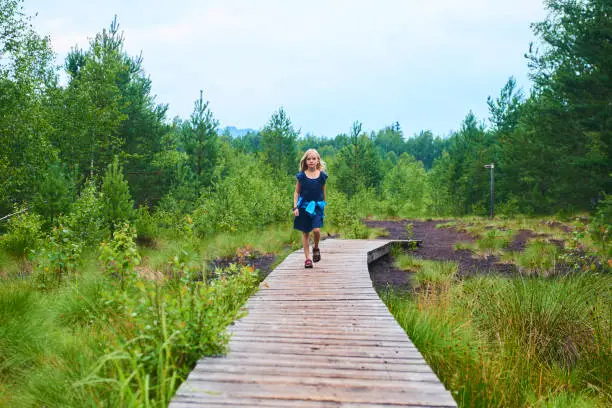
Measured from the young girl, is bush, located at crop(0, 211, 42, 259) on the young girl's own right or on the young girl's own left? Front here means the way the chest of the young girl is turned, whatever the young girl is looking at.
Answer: on the young girl's own right

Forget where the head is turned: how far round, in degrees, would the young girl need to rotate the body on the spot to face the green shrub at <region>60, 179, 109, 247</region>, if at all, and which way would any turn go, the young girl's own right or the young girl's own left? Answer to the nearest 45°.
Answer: approximately 135° to the young girl's own right

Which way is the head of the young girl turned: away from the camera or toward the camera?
toward the camera

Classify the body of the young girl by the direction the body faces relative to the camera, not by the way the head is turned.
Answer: toward the camera

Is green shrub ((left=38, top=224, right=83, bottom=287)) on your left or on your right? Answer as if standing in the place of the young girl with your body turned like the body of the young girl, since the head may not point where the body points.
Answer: on your right

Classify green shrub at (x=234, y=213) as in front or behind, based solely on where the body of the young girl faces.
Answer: behind

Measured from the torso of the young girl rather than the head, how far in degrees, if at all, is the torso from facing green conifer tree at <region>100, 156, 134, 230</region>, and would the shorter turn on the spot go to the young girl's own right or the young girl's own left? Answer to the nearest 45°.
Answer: approximately 135° to the young girl's own right

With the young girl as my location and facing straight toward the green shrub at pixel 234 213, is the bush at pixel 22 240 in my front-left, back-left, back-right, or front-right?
front-left

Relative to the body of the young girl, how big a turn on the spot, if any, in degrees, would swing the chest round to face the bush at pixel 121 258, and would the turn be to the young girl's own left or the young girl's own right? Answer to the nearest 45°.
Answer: approximately 45° to the young girl's own right
